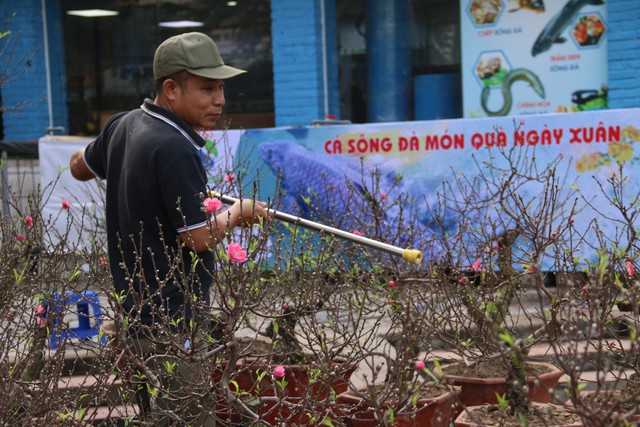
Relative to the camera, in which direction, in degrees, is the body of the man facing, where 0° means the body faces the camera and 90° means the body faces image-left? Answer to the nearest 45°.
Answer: approximately 225°

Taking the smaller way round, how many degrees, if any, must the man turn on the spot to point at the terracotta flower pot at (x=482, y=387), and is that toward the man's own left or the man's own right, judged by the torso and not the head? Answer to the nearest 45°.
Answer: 0° — they already face it

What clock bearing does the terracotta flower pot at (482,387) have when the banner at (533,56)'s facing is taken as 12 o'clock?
The terracotta flower pot is roughly at 12 o'clock from the banner.

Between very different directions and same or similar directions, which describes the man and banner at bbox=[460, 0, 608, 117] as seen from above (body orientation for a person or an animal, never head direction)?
very different directions

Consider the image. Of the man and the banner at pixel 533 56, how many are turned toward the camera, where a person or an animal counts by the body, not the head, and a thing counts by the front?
1

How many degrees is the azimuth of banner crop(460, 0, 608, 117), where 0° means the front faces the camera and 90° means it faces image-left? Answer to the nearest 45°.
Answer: approximately 0°

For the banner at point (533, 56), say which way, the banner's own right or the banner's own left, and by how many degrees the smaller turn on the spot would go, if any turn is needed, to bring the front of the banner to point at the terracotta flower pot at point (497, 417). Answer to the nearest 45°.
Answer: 0° — it already faces it

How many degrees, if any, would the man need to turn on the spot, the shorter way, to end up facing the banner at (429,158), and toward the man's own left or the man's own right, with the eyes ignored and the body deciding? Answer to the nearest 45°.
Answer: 0° — they already face it
